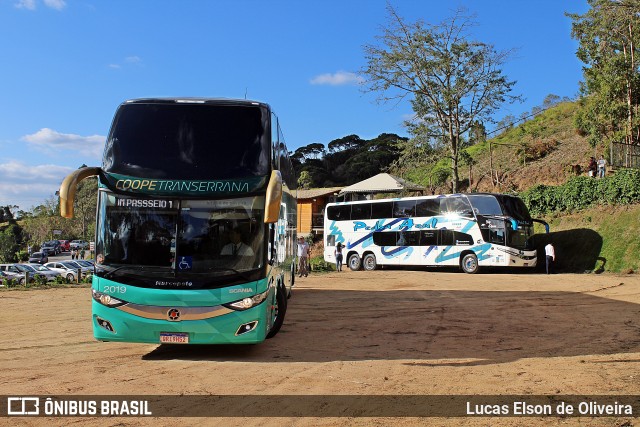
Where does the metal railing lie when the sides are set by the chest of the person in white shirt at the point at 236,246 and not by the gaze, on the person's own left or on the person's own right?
on the person's own left

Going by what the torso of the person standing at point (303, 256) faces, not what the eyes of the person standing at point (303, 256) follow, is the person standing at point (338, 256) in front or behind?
behind

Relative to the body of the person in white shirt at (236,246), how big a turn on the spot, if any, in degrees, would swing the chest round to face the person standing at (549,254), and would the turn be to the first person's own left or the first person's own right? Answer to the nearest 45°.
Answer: approximately 135° to the first person's own left

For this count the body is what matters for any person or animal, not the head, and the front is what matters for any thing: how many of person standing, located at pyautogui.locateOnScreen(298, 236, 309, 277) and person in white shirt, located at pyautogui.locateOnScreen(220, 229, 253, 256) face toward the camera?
2

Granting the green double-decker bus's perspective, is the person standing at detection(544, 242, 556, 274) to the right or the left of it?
on its left

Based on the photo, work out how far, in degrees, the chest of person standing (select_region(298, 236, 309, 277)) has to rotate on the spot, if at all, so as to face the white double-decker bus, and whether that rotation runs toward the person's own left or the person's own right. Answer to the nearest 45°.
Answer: approximately 135° to the person's own left

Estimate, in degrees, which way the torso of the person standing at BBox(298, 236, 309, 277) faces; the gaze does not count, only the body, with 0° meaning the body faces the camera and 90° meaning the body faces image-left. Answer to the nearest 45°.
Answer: approximately 0°

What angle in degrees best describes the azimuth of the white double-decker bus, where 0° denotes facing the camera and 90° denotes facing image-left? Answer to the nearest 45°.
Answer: approximately 315°

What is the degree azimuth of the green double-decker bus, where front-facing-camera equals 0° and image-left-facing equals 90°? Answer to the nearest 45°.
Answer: approximately 0°

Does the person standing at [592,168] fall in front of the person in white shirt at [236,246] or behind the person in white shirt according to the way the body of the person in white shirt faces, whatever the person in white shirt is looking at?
behind

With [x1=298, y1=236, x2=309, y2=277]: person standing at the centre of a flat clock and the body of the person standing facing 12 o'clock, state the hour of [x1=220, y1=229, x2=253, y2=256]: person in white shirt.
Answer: The person in white shirt is roughly at 12 o'clock from the person standing.

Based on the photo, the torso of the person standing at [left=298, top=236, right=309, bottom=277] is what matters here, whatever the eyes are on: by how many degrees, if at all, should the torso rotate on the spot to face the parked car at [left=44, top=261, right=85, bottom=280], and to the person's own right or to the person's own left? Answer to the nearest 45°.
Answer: approximately 135° to the person's own right
